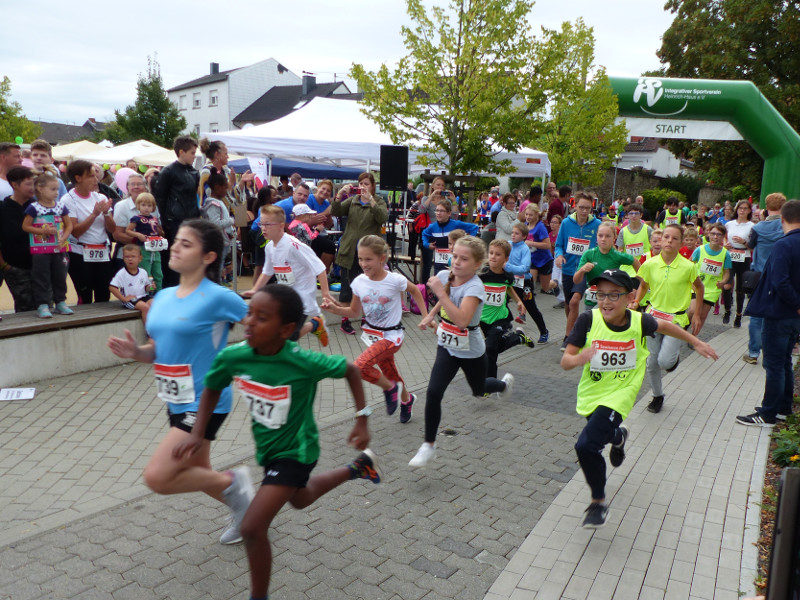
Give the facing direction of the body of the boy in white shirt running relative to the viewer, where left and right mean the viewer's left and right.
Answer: facing the viewer and to the left of the viewer

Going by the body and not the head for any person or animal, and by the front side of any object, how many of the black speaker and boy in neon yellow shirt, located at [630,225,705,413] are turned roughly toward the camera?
2

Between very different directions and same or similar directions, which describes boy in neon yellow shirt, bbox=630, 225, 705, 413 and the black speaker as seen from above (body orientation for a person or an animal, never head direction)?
same or similar directions

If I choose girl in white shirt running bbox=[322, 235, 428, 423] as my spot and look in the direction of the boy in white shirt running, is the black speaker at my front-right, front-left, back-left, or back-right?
front-right

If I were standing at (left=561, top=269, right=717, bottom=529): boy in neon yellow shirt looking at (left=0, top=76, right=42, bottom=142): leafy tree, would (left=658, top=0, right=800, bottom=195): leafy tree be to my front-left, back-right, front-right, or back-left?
front-right

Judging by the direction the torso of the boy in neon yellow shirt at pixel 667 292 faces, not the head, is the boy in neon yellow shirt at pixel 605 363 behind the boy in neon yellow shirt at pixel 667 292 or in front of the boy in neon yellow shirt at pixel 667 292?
in front

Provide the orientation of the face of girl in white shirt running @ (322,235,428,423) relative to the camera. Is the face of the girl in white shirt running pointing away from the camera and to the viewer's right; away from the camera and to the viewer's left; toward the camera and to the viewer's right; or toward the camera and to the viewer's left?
toward the camera and to the viewer's left

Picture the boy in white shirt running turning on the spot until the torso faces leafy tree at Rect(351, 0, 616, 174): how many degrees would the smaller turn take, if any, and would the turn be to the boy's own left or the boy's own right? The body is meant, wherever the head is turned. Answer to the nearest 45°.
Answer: approximately 180°

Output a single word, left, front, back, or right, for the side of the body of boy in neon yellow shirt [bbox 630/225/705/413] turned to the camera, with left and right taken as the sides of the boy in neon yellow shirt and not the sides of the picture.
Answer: front

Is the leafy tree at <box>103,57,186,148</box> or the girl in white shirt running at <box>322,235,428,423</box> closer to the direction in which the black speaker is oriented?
the girl in white shirt running

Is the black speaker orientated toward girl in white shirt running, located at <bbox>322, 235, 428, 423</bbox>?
yes

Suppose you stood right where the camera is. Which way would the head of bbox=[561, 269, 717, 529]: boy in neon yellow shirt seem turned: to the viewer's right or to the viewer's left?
to the viewer's left

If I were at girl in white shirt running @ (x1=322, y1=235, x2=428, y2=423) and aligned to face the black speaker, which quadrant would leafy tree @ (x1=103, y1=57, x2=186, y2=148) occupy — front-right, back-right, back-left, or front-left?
front-left

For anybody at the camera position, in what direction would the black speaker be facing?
facing the viewer

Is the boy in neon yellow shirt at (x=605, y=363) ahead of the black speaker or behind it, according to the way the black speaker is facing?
ahead
